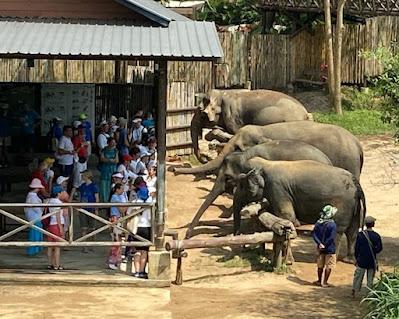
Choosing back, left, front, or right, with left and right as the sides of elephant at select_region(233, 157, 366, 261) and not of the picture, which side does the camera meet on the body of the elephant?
left

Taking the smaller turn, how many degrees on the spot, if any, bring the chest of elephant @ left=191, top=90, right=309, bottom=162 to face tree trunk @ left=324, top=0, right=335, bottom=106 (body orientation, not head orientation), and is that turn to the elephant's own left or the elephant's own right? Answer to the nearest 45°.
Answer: approximately 135° to the elephant's own right

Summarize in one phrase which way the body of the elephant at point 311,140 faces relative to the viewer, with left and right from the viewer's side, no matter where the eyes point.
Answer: facing to the left of the viewer

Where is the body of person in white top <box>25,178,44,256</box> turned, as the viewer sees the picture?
to the viewer's right

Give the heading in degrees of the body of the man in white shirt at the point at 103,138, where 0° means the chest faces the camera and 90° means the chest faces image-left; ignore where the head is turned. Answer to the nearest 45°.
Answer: approximately 270°

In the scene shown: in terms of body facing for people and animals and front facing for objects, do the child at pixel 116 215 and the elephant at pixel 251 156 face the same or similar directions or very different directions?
very different directions

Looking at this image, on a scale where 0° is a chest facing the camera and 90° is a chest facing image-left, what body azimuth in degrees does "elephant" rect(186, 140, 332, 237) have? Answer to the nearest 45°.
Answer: approximately 90°

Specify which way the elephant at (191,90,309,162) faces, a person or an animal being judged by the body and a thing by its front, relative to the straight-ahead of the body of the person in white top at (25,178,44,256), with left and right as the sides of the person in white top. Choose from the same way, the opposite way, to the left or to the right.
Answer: the opposite way

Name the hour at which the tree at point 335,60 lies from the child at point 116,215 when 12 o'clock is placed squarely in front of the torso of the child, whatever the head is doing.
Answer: The tree is roughly at 10 o'clock from the child.

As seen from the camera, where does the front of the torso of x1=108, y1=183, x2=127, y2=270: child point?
to the viewer's right

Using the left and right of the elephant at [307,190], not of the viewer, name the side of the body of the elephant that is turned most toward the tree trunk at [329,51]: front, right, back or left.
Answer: right

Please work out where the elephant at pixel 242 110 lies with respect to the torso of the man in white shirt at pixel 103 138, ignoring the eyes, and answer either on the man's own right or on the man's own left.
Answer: on the man's own left

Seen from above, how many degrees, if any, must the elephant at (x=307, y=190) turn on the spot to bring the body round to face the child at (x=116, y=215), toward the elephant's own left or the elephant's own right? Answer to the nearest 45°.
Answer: approximately 45° to the elephant's own left

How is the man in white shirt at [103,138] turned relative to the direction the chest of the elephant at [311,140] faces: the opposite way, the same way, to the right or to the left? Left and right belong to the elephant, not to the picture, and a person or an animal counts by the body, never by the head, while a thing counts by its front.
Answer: the opposite way

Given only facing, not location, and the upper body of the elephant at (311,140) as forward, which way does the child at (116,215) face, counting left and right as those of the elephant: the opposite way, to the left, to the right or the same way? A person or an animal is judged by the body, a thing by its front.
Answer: the opposite way
